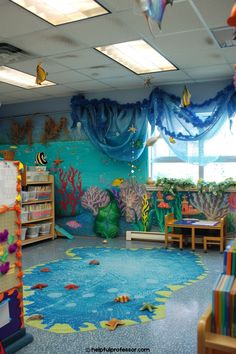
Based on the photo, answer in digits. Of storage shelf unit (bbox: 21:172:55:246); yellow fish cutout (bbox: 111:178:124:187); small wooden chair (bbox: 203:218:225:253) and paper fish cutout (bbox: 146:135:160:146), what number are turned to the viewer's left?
3

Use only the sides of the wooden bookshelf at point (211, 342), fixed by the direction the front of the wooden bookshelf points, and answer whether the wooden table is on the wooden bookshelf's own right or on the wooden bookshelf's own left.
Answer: on the wooden bookshelf's own right

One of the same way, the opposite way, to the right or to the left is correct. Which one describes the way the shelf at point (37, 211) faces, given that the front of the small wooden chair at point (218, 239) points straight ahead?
the opposite way

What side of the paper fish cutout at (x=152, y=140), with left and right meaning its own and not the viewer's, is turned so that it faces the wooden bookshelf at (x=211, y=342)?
left

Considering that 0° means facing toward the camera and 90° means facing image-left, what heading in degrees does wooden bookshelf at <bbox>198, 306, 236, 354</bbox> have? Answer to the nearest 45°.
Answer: approximately 45°

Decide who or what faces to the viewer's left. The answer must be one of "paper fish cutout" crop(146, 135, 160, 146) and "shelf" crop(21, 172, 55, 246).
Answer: the paper fish cutout

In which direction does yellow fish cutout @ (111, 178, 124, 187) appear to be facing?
to the viewer's left

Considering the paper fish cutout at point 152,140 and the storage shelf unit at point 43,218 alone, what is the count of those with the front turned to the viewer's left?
1

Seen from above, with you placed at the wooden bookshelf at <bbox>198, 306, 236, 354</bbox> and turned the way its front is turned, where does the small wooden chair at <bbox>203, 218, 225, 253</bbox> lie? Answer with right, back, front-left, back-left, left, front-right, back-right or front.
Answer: back-right

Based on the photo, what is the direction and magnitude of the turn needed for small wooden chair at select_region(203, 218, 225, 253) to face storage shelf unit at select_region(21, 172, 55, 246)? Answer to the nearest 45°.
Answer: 0° — it already faces it

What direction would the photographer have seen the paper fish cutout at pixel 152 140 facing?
facing to the left of the viewer

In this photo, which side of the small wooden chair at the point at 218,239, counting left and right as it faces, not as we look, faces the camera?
left
